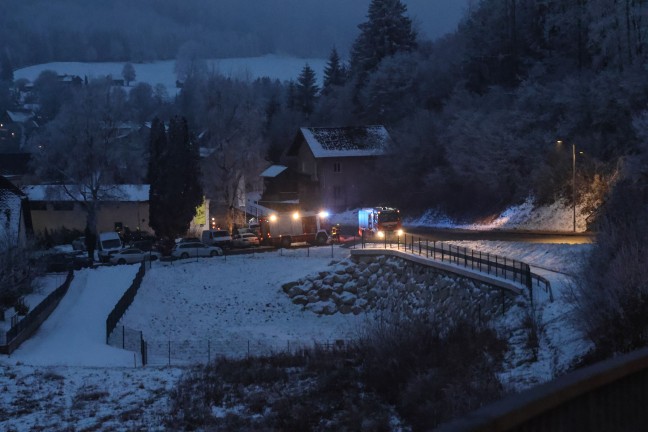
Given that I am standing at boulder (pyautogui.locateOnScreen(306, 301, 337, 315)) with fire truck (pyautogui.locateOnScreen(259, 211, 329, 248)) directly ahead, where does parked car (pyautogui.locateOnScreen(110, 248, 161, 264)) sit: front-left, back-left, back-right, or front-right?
front-left

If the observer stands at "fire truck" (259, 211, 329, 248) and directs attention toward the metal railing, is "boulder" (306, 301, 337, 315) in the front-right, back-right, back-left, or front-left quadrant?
front-right

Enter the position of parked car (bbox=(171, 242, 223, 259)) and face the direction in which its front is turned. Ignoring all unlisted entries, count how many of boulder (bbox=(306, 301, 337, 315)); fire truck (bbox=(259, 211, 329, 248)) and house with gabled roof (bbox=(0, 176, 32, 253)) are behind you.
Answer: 1
